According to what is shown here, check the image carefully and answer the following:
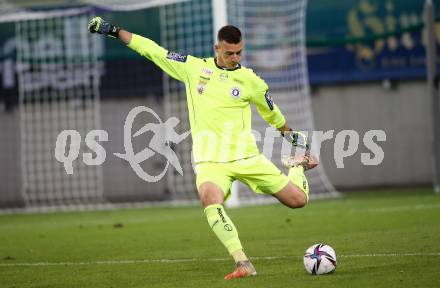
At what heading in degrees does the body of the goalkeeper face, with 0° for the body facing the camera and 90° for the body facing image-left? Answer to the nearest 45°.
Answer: approximately 0°
